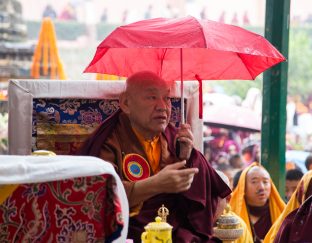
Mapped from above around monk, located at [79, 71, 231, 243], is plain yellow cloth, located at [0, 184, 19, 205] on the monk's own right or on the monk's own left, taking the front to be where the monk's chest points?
on the monk's own right

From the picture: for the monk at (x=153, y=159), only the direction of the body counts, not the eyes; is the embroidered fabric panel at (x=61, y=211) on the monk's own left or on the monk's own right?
on the monk's own right

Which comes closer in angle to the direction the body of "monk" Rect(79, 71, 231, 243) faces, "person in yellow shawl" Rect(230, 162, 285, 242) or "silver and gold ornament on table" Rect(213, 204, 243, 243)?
the silver and gold ornament on table

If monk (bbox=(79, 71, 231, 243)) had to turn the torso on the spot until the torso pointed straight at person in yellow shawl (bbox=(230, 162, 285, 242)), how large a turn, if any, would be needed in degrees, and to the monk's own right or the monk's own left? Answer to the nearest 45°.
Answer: approximately 90° to the monk's own left

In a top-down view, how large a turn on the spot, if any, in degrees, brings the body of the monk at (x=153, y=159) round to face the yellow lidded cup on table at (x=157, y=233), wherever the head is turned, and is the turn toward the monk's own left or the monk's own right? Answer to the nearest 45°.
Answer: approximately 45° to the monk's own right

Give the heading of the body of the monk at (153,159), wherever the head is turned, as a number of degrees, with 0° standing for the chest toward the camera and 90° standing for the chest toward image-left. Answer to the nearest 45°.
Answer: approximately 315°
